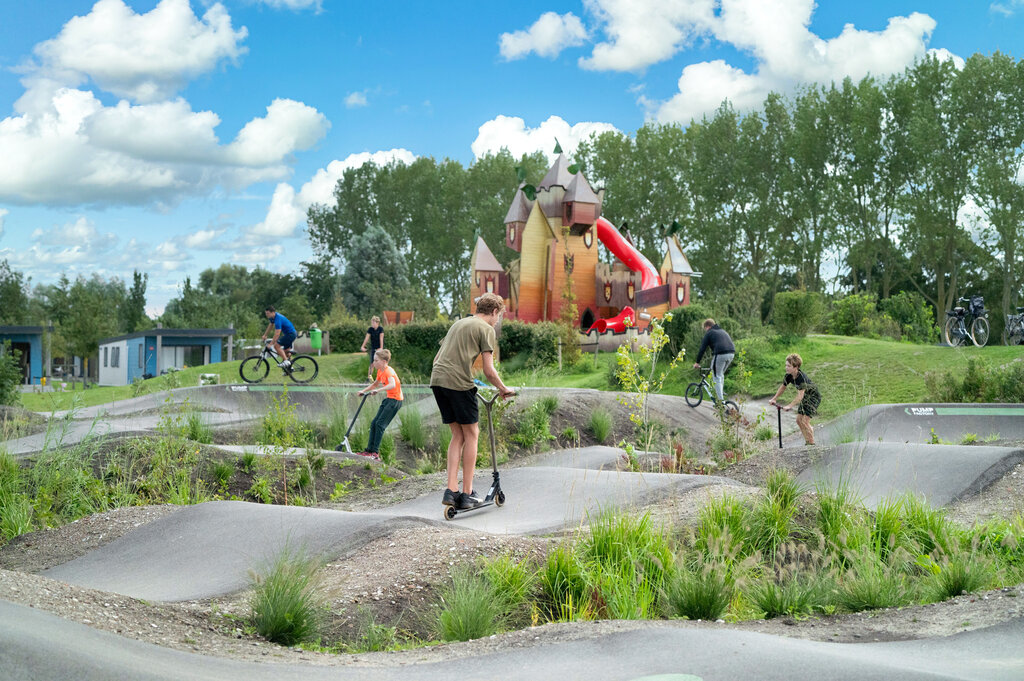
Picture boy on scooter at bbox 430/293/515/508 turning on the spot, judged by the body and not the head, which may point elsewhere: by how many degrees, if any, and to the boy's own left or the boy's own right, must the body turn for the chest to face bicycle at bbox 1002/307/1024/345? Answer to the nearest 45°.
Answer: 0° — they already face it

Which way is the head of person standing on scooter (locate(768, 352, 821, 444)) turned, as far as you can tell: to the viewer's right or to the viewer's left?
to the viewer's left

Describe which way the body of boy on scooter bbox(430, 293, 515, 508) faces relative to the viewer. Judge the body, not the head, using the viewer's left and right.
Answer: facing away from the viewer and to the right of the viewer

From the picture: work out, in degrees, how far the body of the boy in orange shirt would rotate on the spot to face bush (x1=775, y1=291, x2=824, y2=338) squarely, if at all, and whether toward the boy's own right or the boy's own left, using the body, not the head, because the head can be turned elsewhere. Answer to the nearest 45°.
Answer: approximately 135° to the boy's own right

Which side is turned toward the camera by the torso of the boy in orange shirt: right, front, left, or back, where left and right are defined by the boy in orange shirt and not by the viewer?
left
